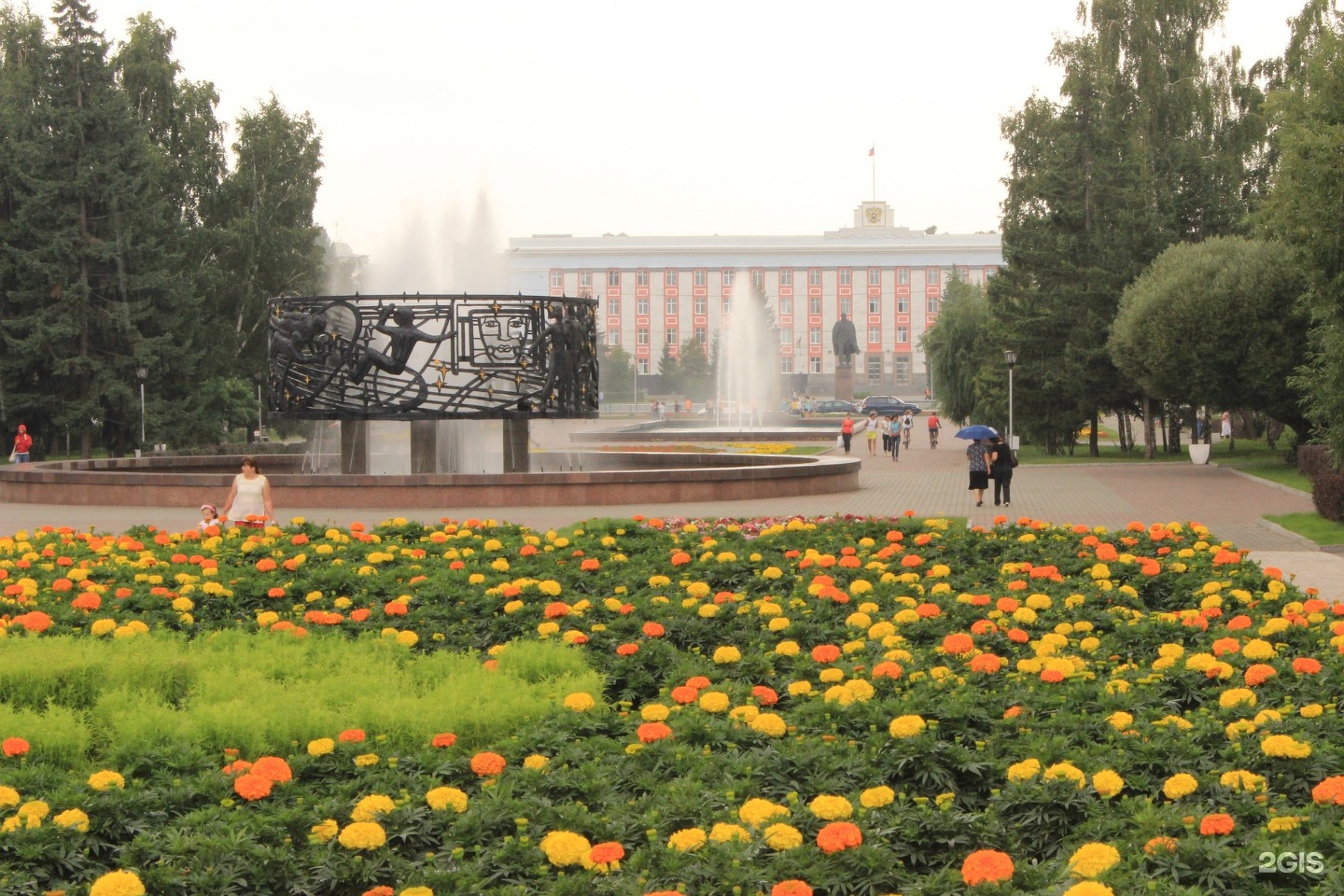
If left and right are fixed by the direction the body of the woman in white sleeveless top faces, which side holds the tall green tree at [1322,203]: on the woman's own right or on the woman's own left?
on the woman's own left

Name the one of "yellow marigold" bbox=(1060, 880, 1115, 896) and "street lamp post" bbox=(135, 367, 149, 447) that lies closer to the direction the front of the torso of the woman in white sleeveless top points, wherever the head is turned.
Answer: the yellow marigold

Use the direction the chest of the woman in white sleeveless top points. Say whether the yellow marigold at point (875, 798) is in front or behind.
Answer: in front

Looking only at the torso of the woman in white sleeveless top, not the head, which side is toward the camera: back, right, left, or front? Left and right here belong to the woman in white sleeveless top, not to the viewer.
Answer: front

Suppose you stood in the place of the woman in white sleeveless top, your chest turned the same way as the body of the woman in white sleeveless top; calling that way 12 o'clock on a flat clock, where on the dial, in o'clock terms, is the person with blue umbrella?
The person with blue umbrella is roughly at 8 o'clock from the woman in white sleeveless top.

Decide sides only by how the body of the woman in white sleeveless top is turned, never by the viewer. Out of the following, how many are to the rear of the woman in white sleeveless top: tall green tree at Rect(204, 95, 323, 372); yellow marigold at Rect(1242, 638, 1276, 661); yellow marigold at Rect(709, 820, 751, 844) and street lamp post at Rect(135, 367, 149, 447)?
2

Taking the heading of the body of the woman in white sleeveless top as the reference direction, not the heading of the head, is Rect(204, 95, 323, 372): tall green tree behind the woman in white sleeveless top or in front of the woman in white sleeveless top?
behind

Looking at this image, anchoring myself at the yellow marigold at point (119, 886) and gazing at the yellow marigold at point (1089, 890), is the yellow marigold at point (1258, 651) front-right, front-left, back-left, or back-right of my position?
front-left

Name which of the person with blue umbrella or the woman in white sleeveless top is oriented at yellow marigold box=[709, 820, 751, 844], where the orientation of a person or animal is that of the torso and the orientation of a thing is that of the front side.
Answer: the woman in white sleeveless top

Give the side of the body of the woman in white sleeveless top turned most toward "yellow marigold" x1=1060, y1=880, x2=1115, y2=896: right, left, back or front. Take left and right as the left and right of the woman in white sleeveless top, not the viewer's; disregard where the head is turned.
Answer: front
